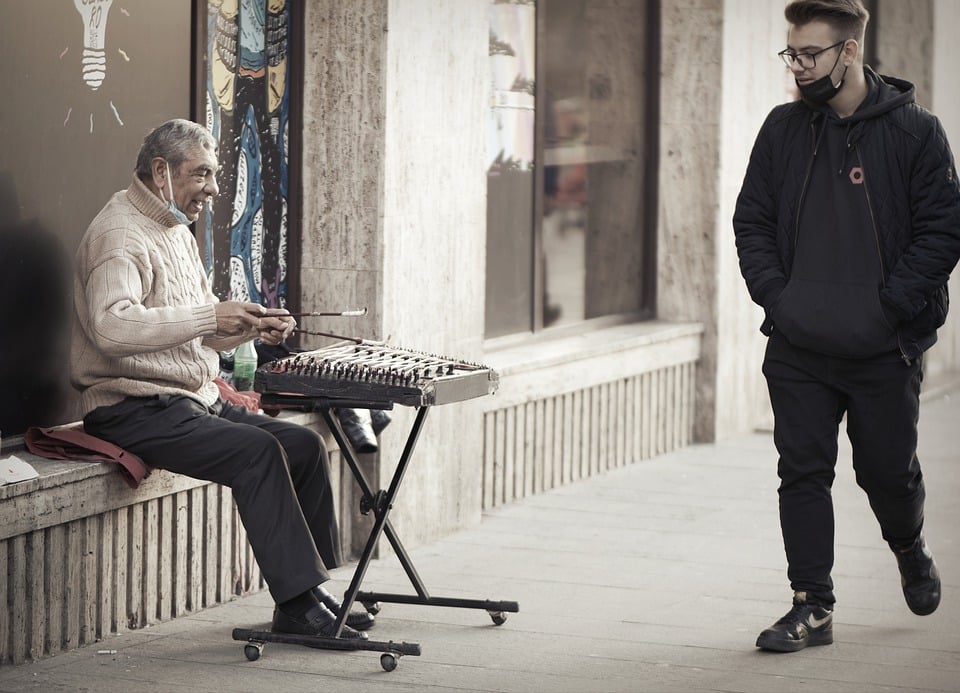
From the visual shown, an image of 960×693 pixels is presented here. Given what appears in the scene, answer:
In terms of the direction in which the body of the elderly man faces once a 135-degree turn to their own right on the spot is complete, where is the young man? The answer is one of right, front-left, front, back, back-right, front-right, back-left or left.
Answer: back-left

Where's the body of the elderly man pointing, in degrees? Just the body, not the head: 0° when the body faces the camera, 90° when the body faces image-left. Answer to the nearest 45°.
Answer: approximately 270°
